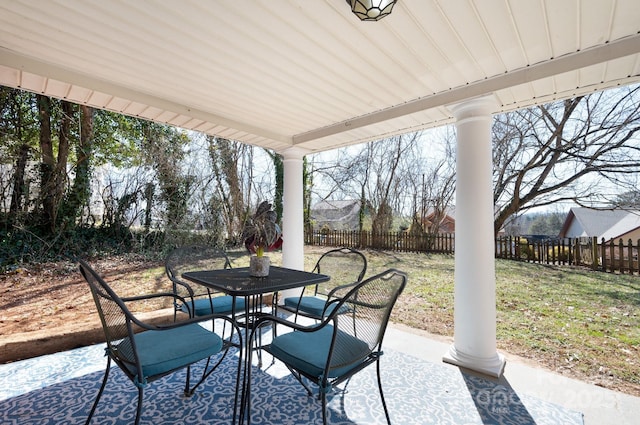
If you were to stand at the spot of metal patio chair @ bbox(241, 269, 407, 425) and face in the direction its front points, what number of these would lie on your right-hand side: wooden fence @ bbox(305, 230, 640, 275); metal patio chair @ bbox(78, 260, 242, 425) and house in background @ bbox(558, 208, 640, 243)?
2

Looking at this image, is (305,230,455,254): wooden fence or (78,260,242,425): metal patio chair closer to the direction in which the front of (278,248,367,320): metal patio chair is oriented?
the metal patio chair

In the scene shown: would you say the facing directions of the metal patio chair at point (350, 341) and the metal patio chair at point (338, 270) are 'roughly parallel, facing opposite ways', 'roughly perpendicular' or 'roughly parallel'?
roughly perpendicular

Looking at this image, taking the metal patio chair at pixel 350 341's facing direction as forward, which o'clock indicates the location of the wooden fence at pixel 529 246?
The wooden fence is roughly at 3 o'clock from the metal patio chair.

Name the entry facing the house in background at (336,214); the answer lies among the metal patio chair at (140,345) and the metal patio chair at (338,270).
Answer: the metal patio chair at (140,345)

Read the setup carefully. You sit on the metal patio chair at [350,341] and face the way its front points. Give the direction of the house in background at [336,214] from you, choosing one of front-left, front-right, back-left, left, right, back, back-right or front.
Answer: front-right

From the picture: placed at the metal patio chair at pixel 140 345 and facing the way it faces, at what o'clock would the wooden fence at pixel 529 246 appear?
The wooden fence is roughly at 1 o'clock from the metal patio chair.

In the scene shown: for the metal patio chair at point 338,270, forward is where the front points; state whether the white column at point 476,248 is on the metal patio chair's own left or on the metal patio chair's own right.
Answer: on the metal patio chair's own left

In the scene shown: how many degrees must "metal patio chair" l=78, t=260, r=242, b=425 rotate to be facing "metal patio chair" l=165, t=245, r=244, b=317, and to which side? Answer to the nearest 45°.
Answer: approximately 45° to its left

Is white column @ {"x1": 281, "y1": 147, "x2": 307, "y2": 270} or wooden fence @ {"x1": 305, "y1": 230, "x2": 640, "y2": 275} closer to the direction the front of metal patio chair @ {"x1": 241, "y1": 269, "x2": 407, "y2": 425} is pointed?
the white column

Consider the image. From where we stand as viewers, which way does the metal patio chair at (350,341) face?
facing away from the viewer and to the left of the viewer

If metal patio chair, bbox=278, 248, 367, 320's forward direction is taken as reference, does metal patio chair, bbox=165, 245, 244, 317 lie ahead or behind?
ahead

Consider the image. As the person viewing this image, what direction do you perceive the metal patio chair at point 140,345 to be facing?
facing away from the viewer and to the right of the viewer

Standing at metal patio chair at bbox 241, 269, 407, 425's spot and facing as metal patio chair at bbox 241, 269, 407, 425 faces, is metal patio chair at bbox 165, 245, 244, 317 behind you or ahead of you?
ahead

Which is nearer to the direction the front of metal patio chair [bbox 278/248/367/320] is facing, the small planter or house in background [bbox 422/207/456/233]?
the small planter

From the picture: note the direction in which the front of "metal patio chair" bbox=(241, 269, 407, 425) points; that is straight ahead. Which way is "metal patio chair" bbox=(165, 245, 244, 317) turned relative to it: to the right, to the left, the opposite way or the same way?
the opposite way
